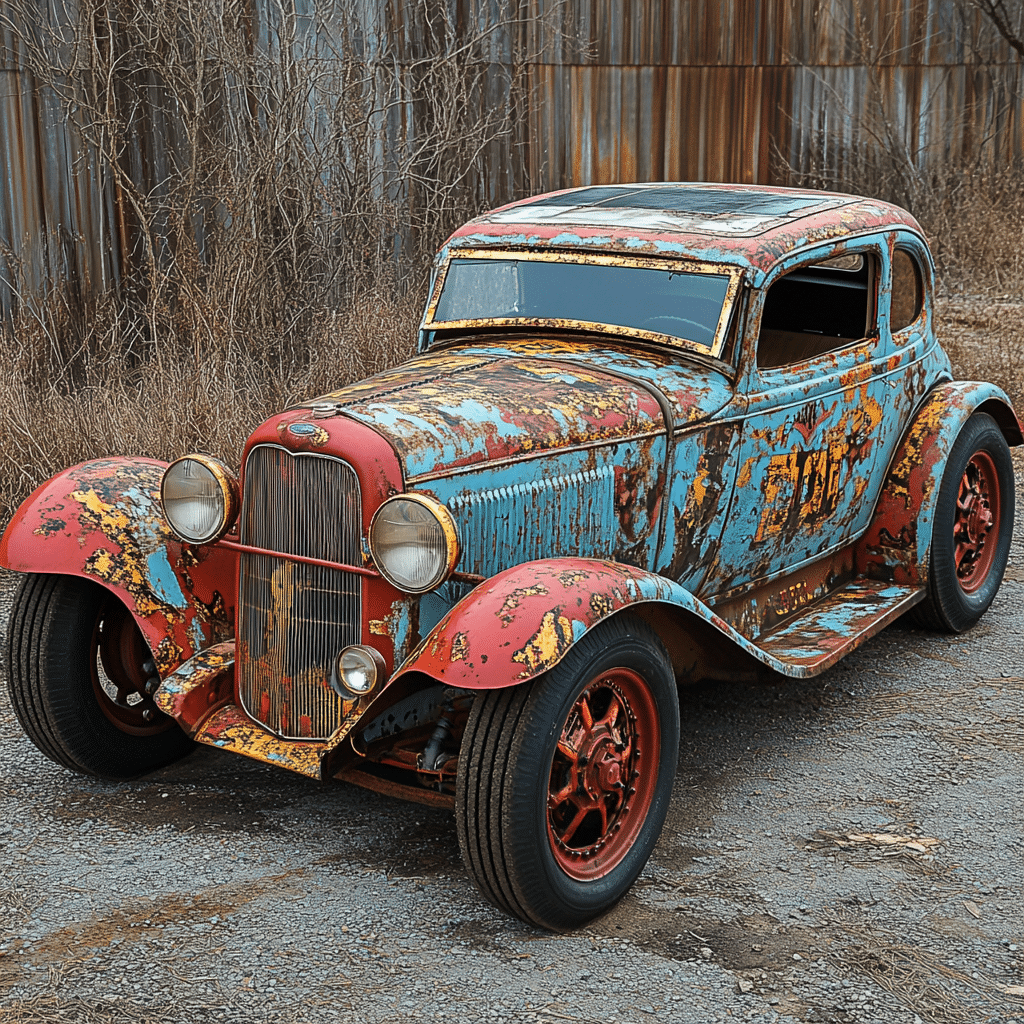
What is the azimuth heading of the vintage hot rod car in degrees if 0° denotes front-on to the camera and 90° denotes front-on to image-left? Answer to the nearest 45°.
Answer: approximately 45°
